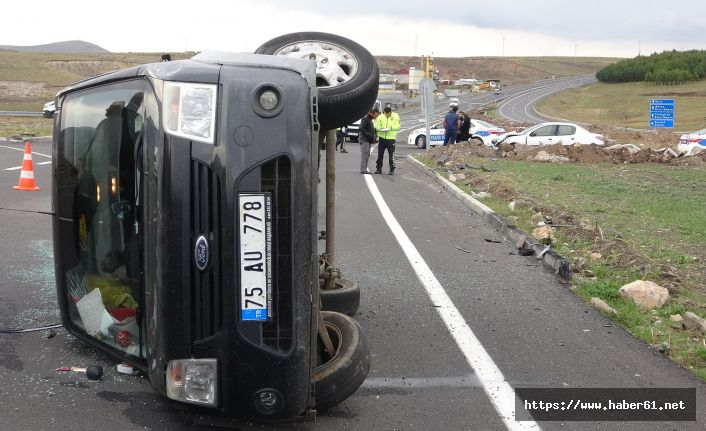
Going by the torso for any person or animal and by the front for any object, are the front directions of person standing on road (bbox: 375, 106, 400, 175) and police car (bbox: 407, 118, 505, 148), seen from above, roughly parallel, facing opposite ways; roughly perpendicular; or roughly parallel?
roughly perpendicular

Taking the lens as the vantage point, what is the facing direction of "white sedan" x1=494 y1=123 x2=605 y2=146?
facing to the left of the viewer

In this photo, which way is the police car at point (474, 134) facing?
to the viewer's left

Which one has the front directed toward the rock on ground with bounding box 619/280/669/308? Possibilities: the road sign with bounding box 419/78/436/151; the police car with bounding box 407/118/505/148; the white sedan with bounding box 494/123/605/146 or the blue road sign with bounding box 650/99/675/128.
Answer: the blue road sign

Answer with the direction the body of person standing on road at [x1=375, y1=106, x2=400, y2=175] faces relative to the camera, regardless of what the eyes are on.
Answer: toward the camera

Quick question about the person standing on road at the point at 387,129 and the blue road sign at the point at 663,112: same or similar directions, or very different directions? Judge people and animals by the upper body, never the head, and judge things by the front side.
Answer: same or similar directions

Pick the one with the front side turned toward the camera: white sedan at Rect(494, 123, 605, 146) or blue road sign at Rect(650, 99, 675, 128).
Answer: the blue road sign

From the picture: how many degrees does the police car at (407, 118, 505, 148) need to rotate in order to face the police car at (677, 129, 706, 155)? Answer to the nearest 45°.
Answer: approximately 135° to its left

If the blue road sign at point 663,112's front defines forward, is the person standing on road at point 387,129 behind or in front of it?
in front

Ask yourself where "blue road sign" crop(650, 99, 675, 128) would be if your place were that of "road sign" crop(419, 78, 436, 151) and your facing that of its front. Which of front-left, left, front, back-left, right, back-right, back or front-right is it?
front-right

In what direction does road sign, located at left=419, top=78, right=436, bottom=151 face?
away from the camera

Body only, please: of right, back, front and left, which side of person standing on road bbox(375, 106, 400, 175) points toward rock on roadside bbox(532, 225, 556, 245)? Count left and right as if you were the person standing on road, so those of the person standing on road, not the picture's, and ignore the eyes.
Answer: front

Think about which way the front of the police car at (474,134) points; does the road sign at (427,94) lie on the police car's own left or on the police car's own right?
on the police car's own left
